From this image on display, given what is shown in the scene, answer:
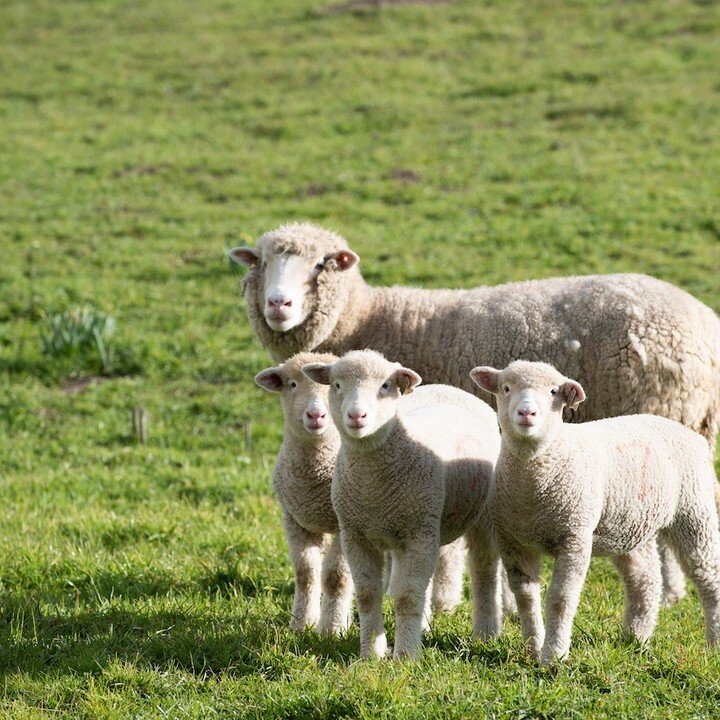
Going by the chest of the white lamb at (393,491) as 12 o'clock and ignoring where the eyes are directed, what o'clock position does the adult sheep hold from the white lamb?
The adult sheep is roughly at 5 o'clock from the white lamb.

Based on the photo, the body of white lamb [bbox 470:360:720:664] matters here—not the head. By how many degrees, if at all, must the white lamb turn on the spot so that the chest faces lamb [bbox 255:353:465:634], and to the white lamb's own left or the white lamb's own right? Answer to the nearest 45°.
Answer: approximately 45° to the white lamb's own right

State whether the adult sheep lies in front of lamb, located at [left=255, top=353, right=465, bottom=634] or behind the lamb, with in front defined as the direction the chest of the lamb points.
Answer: behind

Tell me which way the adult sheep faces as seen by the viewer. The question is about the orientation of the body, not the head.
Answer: to the viewer's left

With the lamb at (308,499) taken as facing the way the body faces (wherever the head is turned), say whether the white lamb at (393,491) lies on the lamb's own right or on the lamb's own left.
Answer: on the lamb's own left

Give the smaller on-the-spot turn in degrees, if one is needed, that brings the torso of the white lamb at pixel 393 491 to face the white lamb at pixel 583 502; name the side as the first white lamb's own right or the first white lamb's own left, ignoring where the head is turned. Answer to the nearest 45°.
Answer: approximately 135° to the first white lamb's own left

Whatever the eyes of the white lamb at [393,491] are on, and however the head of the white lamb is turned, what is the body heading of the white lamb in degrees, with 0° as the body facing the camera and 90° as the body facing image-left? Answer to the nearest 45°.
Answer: approximately 45°

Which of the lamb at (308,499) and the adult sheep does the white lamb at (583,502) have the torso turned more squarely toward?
the lamb

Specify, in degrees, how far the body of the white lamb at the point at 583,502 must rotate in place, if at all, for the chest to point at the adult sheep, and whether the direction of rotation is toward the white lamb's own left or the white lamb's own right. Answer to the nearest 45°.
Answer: approximately 135° to the white lamb's own right
